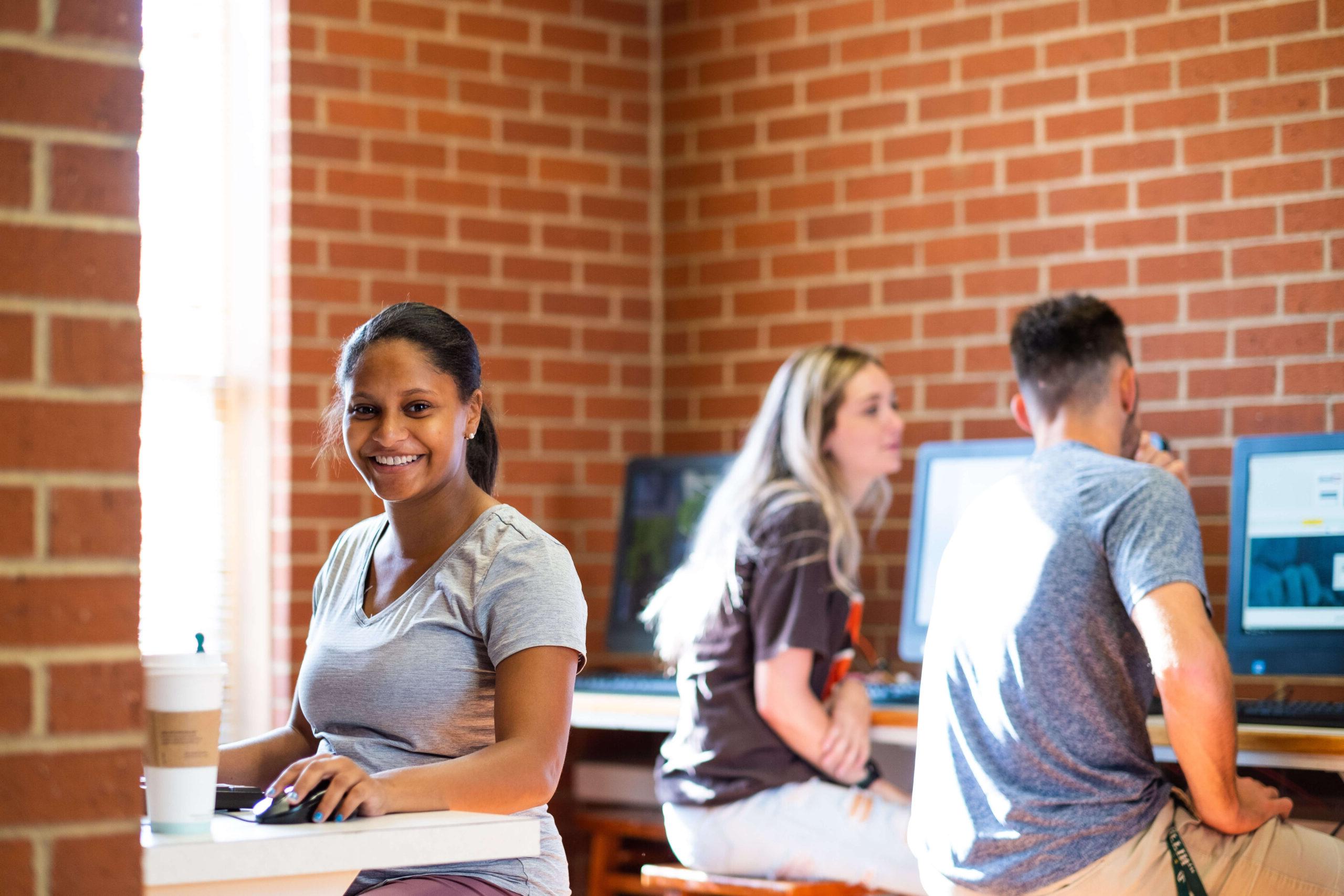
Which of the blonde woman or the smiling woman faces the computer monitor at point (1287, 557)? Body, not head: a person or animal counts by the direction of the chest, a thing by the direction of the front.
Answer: the blonde woman

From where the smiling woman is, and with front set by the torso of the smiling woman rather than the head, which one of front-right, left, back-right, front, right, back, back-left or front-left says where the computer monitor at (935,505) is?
back

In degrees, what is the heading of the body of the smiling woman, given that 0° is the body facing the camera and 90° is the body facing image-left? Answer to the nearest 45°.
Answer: approximately 45°

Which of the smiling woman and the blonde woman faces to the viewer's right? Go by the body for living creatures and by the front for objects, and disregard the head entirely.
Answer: the blonde woman

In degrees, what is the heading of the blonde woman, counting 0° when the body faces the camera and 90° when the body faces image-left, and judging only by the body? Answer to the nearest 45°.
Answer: approximately 270°

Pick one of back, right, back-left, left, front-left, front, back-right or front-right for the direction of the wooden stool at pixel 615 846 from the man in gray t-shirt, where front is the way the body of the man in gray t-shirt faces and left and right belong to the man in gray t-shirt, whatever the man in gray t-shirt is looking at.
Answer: left

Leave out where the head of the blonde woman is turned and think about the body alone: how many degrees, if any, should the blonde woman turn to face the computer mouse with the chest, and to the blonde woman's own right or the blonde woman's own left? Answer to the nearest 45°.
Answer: approximately 90° to the blonde woman's own right

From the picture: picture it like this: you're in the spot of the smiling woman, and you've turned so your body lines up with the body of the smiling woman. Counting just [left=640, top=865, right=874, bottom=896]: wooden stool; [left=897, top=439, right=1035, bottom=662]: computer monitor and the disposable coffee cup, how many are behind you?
2

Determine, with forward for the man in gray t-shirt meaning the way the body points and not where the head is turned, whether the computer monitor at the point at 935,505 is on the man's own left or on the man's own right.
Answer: on the man's own left

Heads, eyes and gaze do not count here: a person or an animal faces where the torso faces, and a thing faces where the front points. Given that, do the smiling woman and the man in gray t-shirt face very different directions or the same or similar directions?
very different directions

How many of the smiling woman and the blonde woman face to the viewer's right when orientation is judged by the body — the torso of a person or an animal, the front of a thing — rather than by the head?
1

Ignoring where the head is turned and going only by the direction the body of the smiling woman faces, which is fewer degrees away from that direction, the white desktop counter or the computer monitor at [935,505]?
the white desktop counter

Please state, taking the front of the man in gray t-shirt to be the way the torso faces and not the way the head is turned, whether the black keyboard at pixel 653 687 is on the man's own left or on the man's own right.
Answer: on the man's own left

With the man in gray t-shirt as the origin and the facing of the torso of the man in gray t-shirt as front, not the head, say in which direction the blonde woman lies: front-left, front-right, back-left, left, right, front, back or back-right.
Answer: left
